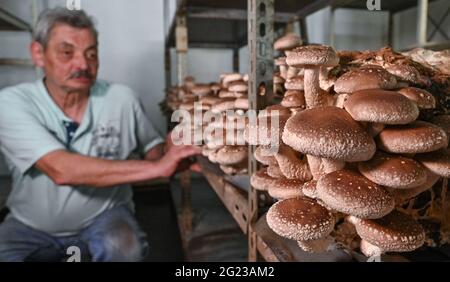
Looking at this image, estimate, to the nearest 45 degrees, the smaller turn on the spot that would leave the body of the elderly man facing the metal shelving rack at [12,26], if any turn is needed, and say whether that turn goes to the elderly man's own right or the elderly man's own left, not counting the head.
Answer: approximately 135° to the elderly man's own left

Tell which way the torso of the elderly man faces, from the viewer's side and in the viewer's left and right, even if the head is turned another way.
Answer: facing the viewer and to the right of the viewer
